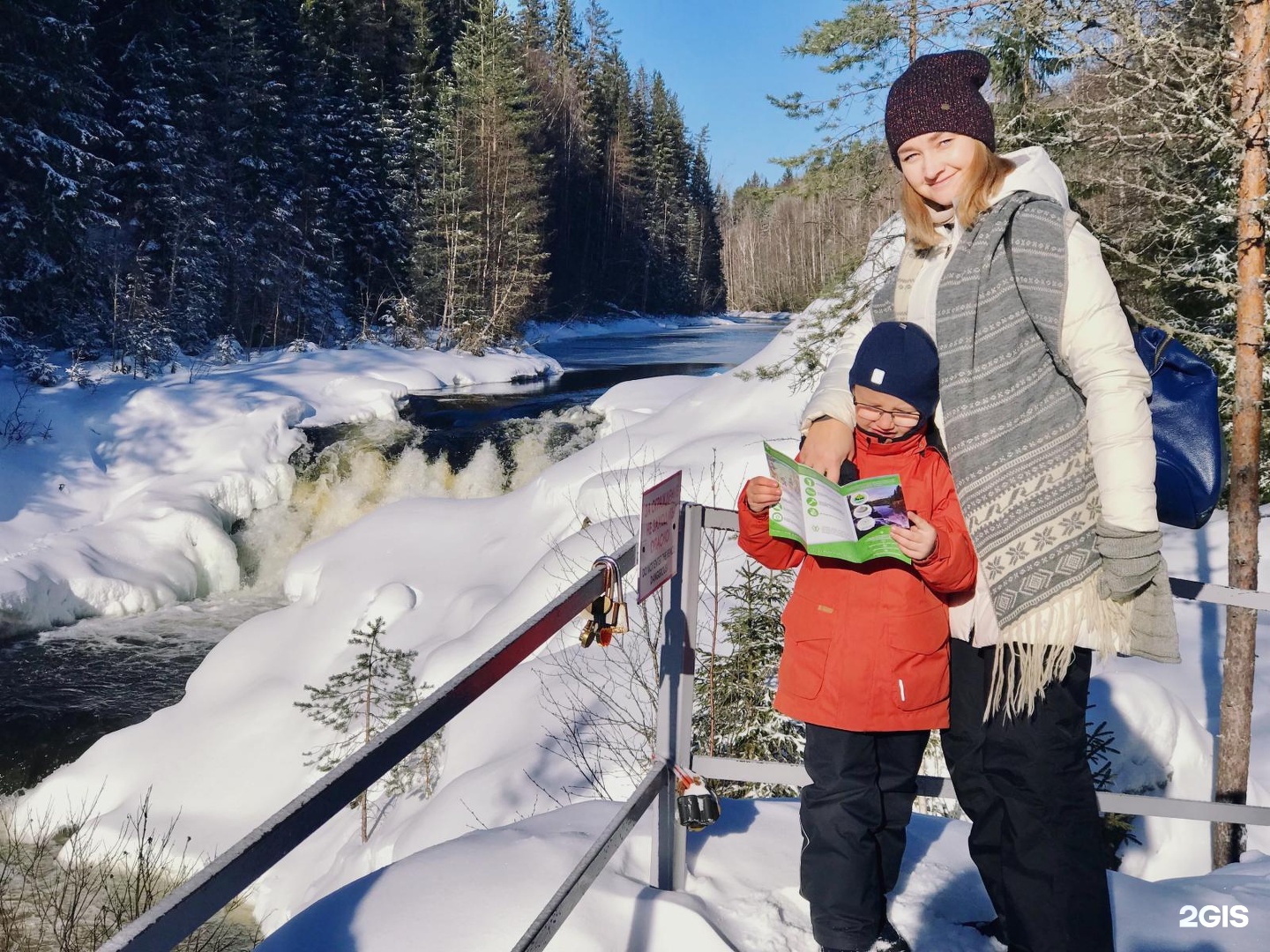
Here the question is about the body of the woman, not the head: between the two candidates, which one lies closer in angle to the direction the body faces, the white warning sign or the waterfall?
the white warning sign

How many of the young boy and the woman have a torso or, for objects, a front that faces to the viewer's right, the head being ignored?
0

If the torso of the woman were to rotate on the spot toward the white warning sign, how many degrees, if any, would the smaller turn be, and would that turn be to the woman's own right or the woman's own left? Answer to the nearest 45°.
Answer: approximately 45° to the woman's own right

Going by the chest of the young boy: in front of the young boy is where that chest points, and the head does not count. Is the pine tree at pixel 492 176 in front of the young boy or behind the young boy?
behind

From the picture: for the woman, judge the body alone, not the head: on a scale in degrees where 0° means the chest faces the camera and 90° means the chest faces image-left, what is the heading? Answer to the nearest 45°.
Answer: approximately 45°

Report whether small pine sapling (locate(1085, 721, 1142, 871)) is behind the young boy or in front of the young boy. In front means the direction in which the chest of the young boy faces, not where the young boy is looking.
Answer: behind

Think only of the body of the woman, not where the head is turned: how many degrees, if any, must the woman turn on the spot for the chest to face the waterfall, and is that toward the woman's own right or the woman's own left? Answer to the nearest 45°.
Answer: approximately 90° to the woman's own right

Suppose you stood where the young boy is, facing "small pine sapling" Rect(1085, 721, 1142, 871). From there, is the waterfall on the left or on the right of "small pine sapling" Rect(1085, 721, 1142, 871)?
left
